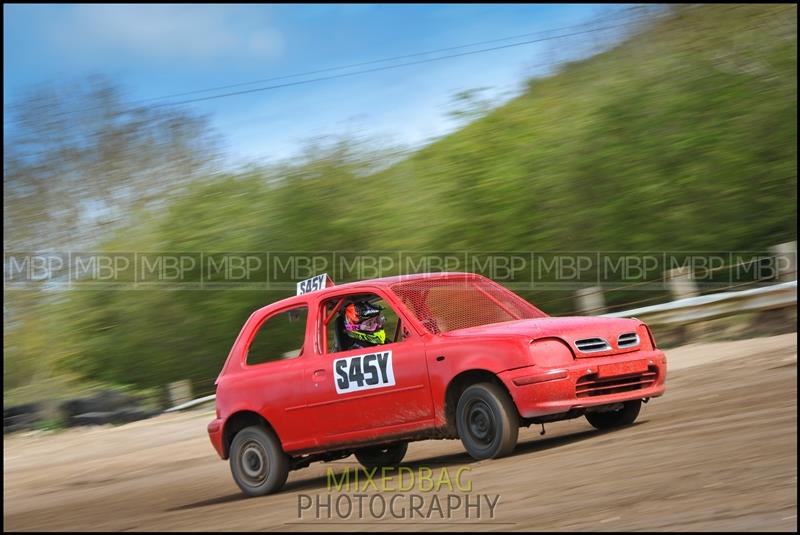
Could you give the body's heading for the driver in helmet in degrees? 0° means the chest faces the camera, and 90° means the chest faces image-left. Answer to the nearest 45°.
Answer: approximately 315°

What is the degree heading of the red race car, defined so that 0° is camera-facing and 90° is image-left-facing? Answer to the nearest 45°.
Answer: approximately 315°

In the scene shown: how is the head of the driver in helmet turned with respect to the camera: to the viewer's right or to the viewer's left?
to the viewer's right
